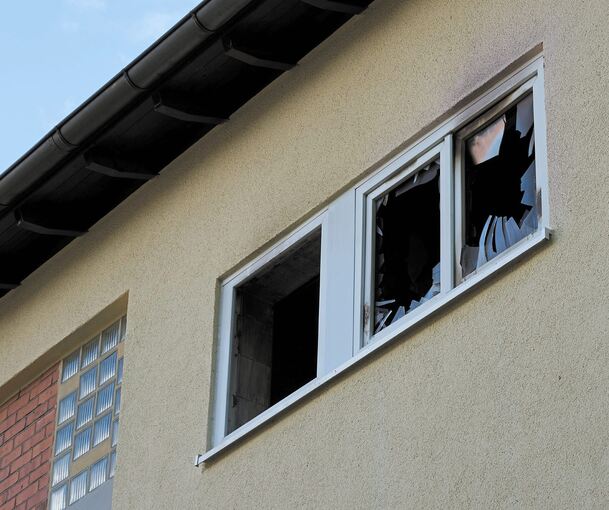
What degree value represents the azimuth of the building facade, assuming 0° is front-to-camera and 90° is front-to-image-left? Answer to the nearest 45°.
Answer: approximately 45°
